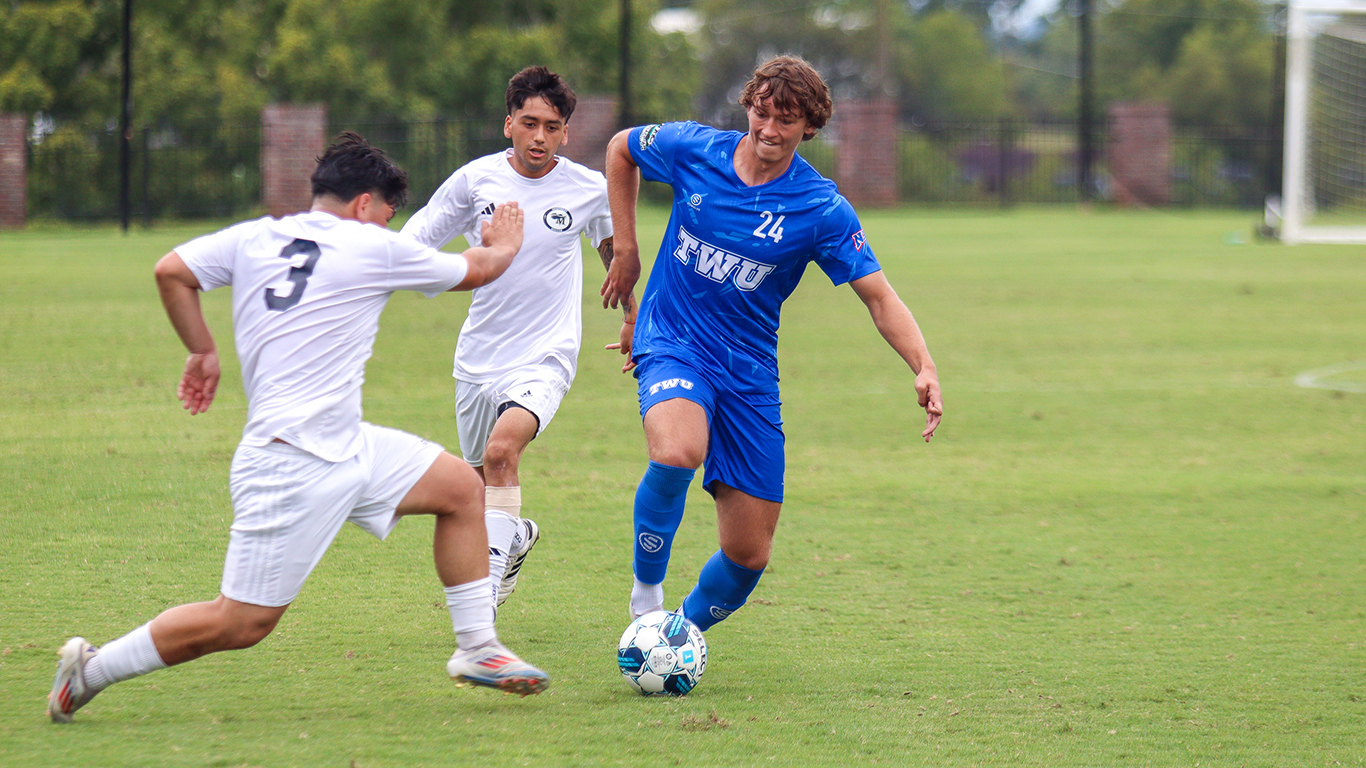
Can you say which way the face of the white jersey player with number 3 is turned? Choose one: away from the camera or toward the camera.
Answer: away from the camera

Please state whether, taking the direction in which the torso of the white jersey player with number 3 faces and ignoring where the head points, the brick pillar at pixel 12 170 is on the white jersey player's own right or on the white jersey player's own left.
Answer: on the white jersey player's own left

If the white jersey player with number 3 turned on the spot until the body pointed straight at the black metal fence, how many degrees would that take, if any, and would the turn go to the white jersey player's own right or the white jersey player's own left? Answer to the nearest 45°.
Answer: approximately 45° to the white jersey player's own left

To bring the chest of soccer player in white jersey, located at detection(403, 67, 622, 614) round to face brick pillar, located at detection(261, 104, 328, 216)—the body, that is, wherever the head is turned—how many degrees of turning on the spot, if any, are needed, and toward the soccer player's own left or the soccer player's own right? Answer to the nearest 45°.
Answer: approximately 180°

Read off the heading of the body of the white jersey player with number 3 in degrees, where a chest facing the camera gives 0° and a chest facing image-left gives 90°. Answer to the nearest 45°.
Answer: approximately 225°

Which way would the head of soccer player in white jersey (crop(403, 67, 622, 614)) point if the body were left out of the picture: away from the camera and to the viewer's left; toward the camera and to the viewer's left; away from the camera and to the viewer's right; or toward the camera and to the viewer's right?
toward the camera and to the viewer's right

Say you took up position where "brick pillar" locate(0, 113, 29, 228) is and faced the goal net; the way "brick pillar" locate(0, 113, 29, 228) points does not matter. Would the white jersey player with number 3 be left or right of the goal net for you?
right

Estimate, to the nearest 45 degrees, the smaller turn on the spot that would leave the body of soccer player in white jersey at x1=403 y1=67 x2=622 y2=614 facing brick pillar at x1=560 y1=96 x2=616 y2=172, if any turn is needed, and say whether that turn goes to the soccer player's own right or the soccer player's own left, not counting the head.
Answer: approximately 180°

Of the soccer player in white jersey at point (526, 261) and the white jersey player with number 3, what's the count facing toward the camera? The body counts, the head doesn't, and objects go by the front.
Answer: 1
